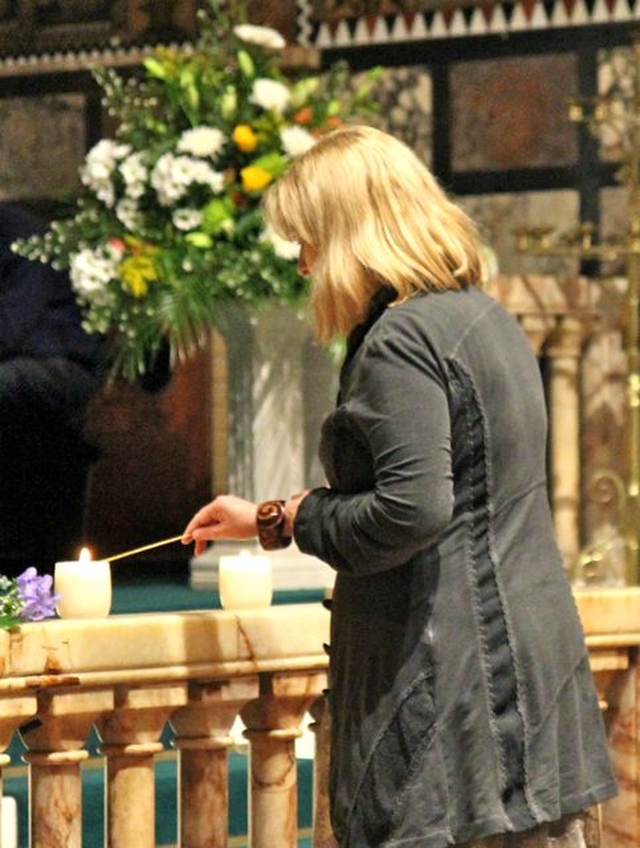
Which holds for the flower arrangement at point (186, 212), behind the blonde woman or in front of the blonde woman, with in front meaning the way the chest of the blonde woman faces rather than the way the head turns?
in front

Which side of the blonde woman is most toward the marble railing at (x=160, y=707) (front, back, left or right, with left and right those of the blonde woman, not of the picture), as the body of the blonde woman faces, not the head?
front

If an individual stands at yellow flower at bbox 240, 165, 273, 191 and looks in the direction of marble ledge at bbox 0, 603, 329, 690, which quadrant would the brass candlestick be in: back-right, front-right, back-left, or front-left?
back-left

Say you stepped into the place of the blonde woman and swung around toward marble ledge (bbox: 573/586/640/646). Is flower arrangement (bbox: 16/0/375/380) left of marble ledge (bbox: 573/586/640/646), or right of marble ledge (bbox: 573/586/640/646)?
left

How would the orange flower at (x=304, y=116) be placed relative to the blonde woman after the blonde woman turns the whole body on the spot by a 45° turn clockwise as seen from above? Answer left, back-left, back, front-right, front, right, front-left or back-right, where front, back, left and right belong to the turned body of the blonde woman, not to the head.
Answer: front

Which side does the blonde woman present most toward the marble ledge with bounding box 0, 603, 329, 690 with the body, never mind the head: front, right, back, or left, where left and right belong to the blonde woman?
front

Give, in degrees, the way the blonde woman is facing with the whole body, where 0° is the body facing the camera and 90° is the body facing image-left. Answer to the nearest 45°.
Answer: approximately 135°

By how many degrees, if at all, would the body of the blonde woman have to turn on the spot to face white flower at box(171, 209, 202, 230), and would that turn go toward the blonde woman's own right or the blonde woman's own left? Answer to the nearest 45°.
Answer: approximately 45° to the blonde woman's own right

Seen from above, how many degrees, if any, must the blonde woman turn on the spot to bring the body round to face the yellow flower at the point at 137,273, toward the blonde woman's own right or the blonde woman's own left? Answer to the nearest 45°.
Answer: approximately 45° to the blonde woman's own right

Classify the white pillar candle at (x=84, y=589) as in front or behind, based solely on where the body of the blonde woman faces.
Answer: in front
